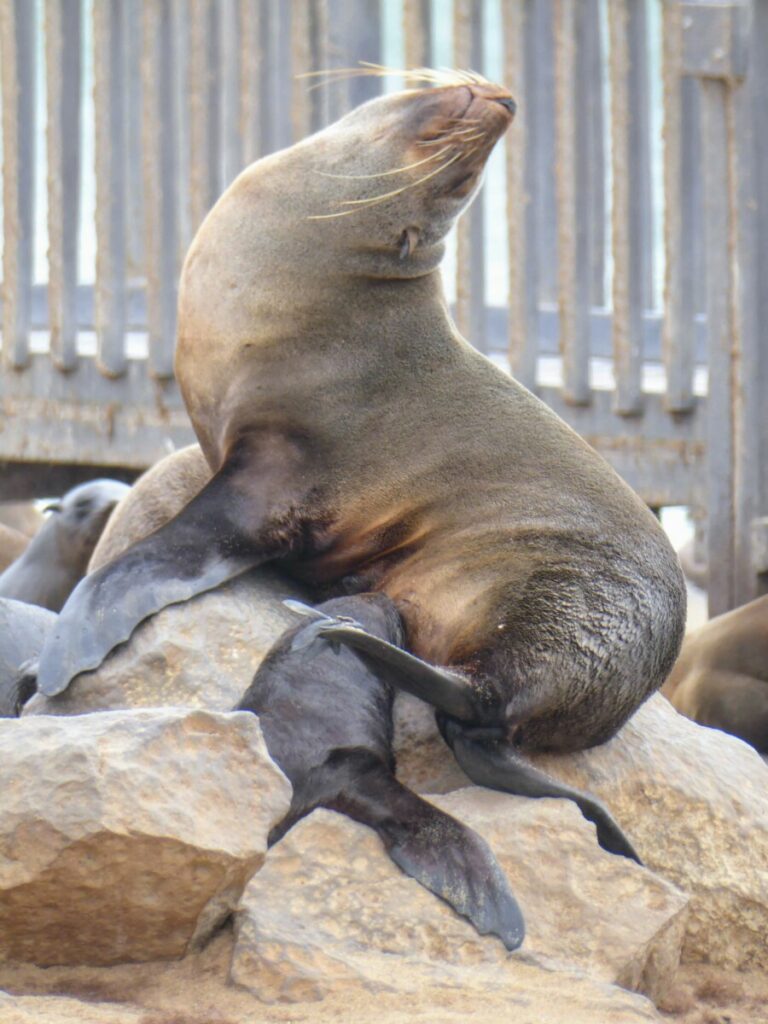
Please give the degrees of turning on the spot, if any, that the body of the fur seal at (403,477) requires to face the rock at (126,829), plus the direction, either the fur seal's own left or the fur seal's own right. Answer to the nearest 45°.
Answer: approximately 90° to the fur seal's own left

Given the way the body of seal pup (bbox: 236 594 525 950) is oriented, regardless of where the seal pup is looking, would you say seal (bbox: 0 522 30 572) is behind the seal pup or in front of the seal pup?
in front

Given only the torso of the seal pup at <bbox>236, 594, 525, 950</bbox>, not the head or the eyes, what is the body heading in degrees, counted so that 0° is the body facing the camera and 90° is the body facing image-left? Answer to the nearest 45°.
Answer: approximately 180°

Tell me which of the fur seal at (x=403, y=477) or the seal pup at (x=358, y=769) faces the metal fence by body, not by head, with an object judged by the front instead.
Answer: the seal pup

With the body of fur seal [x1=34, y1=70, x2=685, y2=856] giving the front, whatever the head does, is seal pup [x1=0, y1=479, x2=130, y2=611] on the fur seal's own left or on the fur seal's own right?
on the fur seal's own right

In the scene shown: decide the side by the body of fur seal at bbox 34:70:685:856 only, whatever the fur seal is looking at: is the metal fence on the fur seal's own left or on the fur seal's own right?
on the fur seal's own right

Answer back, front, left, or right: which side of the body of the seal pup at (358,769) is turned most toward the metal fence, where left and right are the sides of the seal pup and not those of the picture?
front

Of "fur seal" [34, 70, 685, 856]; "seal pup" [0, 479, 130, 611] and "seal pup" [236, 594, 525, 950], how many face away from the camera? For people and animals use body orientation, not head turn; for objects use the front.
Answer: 1

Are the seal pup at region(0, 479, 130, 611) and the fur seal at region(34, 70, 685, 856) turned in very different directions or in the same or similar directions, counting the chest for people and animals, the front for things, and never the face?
very different directions

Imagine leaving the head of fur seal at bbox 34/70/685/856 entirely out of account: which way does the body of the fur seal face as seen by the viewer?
to the viewer's left

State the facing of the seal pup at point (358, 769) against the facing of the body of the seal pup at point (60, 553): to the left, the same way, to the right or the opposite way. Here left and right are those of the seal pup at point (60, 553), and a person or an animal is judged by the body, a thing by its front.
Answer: to the left

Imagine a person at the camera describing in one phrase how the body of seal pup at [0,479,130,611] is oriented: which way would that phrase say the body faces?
to the viewer's right

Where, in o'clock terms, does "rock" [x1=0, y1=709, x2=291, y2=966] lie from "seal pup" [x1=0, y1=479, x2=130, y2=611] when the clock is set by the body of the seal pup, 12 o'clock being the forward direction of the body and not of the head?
The rock is roughly at 3 o'clock from the seal pup.

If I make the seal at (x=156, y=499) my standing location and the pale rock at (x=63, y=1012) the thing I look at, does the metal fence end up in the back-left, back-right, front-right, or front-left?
back-left
